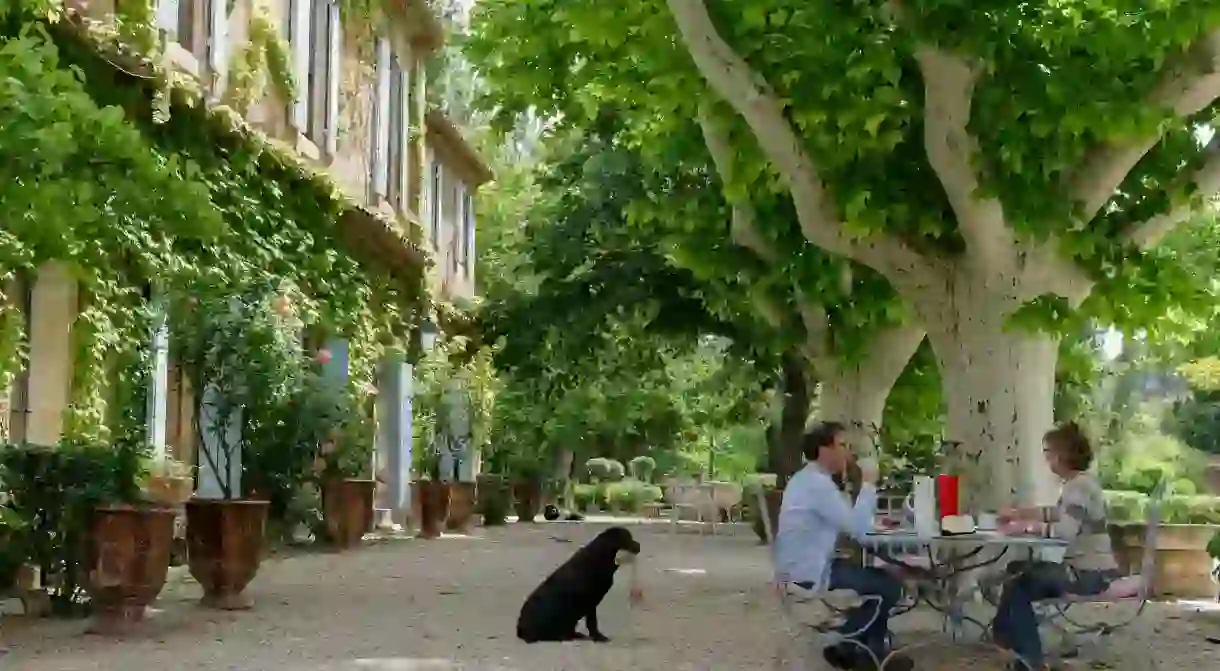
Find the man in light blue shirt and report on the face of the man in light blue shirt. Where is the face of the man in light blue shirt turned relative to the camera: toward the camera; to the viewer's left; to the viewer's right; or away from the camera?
to the viewer's right

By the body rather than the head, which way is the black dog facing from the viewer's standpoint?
to the viewer's right

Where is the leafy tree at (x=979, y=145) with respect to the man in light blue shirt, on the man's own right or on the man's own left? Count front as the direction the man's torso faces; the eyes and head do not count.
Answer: on the man's own left

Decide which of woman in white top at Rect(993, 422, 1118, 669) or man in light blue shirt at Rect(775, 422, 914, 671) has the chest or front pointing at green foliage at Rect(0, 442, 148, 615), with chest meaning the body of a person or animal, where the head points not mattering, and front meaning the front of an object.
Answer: the woman in white top

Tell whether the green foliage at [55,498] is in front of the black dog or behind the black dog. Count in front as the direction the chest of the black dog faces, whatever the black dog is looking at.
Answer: behind

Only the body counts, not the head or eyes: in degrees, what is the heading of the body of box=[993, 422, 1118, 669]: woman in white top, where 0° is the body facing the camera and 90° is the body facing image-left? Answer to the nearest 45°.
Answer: approximately 90°

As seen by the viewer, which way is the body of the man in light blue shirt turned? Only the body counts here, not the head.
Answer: to the viewer's right

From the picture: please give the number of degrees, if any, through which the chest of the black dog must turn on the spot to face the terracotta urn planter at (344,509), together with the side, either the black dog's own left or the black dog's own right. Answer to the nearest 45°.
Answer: approximately 90° to the black dog's own left

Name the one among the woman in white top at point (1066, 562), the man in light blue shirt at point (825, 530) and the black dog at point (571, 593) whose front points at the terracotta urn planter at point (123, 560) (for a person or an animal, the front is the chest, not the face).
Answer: the woman in white top

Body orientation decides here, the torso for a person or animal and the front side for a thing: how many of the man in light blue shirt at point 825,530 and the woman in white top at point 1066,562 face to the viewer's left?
1

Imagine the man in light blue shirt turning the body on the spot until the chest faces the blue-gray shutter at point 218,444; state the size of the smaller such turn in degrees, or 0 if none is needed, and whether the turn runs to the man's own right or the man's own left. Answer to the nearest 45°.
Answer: approximately 135° to the man's own left

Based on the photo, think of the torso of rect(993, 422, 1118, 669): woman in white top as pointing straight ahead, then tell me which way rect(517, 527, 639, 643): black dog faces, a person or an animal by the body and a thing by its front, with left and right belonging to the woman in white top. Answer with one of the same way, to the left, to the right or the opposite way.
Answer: the opposite way

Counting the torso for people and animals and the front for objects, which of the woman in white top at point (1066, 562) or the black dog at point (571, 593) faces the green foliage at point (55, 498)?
the woman in white top

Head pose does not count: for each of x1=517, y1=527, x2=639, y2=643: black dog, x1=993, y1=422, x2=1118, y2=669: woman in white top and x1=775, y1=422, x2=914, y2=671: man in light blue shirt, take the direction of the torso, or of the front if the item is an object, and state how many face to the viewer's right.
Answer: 2
